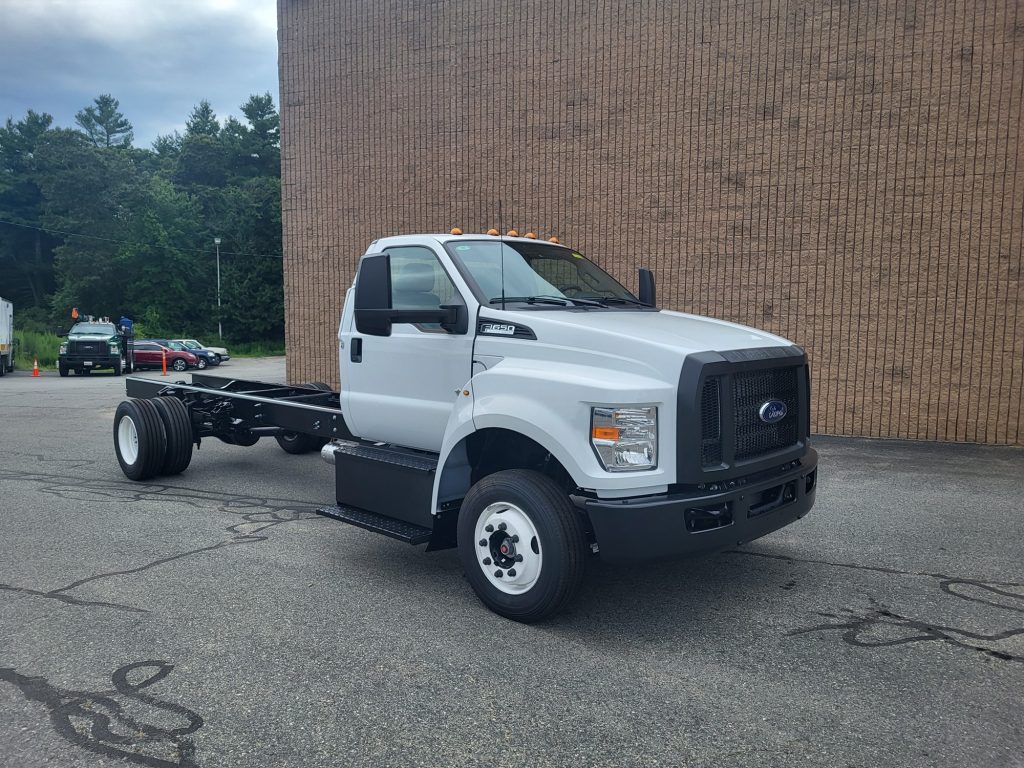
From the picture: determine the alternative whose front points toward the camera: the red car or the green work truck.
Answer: the green work truck

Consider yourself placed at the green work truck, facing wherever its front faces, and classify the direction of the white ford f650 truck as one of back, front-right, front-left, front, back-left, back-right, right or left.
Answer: front

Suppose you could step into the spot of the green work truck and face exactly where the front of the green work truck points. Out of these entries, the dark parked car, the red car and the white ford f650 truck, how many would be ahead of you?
1

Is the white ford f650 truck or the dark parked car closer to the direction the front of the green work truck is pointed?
the white ford f650 truck

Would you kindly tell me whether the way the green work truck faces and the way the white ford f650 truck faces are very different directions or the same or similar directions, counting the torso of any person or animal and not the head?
same or similar directions

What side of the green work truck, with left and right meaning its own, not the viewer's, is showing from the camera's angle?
front

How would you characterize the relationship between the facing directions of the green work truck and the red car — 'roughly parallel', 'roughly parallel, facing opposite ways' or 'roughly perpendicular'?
roughly perpendicular

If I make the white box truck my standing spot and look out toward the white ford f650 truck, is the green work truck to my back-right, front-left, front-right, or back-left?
front-left

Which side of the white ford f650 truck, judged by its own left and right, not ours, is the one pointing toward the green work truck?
back

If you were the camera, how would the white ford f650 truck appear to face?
facing the viewer and to the right of the viewer

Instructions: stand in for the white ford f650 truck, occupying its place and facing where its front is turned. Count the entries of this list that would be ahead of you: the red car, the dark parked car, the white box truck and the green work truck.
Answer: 0

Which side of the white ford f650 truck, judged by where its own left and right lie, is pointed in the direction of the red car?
back

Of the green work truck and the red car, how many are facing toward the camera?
1
